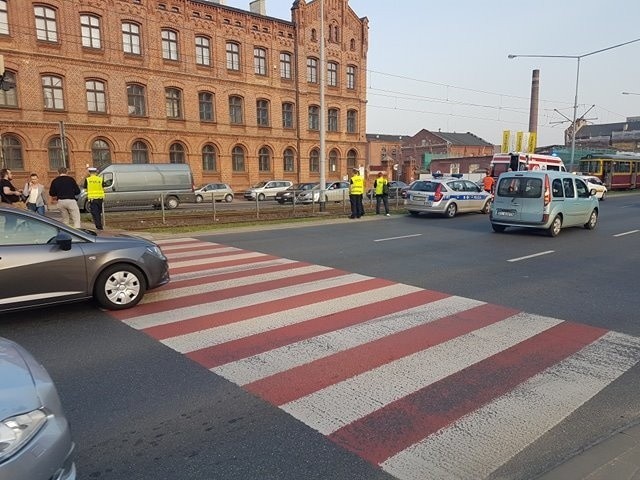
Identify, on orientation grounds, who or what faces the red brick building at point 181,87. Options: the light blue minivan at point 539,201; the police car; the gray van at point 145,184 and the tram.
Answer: the tram

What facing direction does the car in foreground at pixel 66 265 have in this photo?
to the viewer's right

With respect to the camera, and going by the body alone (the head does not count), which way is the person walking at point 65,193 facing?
away from the camera

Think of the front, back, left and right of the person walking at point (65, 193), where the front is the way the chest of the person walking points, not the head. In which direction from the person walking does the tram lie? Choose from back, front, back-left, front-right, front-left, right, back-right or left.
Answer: right

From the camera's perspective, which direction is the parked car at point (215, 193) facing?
to the viewer's left

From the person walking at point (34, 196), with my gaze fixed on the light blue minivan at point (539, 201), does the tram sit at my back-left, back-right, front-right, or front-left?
front-left

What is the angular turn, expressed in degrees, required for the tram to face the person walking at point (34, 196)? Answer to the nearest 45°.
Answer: approximately 45° to its left

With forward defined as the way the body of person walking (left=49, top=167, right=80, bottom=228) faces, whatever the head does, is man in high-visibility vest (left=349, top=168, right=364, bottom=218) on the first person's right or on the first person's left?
on the first person's right

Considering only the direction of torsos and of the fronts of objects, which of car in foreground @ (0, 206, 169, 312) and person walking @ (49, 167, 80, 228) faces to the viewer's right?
the car in foreground

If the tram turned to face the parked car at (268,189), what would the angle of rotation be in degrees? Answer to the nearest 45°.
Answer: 0° — it already faces it
